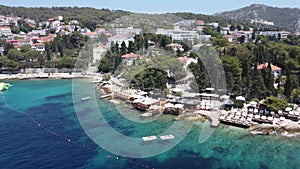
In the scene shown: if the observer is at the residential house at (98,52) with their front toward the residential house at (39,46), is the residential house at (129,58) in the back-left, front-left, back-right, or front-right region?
back-left

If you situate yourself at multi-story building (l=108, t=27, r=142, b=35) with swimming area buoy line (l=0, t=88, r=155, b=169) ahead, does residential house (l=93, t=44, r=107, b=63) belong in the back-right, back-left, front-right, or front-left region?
front-right
